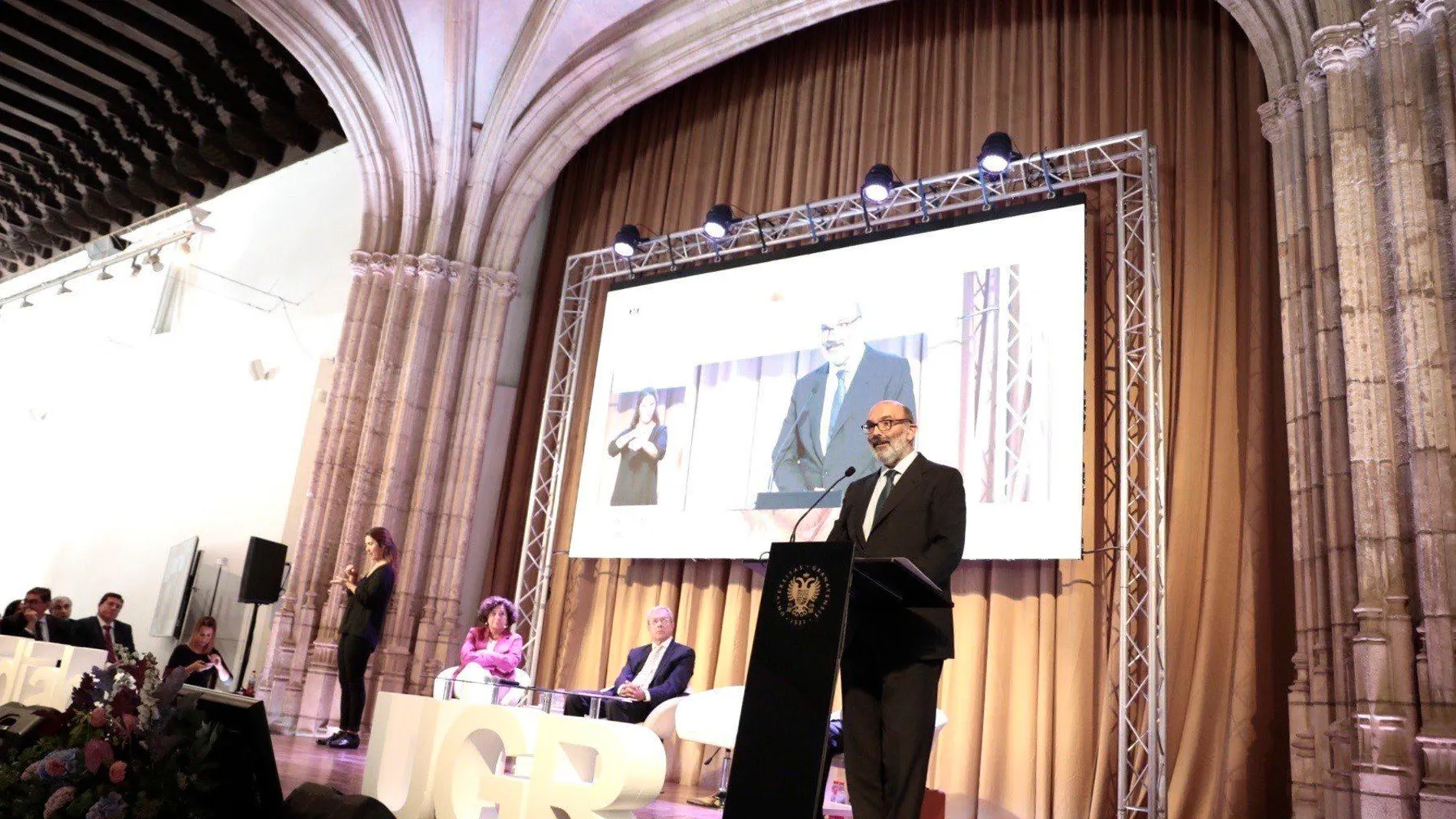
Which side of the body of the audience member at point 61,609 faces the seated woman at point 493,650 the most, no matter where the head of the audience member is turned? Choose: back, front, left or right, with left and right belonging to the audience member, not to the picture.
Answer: front

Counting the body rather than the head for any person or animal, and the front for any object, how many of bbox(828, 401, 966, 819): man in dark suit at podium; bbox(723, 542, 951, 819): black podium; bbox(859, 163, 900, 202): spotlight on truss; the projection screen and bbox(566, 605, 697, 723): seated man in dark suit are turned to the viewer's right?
0

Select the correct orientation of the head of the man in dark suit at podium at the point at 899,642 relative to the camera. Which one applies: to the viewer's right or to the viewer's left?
to the viewer's left

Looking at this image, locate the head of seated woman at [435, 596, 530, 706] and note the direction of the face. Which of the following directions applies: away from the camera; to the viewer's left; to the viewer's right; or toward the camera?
toward the camera

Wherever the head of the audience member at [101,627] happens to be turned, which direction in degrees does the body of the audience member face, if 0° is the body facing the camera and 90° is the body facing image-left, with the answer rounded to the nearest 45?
approximately 315°

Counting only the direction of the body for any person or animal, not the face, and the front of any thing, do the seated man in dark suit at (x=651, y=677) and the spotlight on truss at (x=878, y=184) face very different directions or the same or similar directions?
same or similar directions

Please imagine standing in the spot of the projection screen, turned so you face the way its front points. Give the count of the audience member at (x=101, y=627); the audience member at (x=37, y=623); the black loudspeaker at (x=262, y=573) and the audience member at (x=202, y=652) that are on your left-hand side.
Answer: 0

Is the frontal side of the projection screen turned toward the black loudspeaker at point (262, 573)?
no

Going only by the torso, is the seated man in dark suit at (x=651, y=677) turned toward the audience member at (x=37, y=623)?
no

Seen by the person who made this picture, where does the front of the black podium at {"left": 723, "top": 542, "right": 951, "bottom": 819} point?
facing the viewer and to the left of the viewer

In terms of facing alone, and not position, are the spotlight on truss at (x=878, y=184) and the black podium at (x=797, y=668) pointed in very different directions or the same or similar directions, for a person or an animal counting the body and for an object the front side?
same or similar directions

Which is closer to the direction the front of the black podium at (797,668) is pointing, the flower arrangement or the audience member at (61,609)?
the flower arrangement

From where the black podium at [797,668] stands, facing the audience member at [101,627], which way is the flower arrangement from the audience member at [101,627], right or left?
left

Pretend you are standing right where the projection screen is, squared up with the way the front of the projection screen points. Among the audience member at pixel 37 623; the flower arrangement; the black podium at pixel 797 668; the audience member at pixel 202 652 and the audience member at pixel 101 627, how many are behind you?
0

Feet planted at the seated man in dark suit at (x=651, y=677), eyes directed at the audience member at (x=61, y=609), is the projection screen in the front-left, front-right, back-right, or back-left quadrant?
back-right

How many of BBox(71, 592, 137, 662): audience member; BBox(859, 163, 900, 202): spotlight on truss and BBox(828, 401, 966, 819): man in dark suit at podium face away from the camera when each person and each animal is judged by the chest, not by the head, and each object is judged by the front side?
0

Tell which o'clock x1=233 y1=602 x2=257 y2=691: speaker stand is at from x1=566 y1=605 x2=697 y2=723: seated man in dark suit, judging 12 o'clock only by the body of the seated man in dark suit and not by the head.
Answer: The speaker stand is roughly at 3 o'clock from the seated man in dark suit.

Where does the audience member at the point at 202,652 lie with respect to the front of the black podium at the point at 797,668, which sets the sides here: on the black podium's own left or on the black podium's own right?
on the black podium's own right
